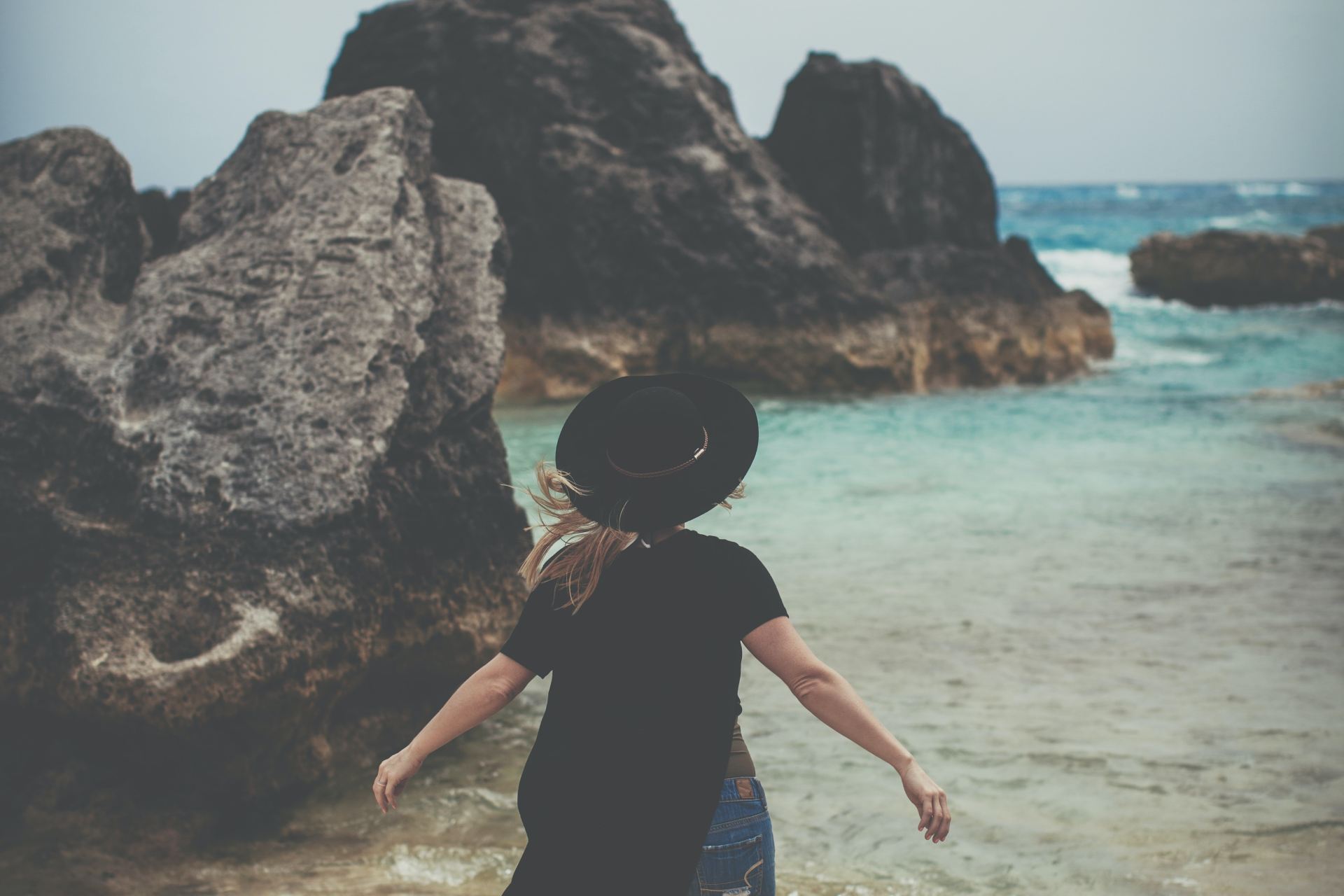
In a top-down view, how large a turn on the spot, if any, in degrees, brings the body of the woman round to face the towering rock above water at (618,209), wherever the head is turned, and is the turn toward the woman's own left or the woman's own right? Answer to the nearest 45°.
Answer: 0° — they already face it

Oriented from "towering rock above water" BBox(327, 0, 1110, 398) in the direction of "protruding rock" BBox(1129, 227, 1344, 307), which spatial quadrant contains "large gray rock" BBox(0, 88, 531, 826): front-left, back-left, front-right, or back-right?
back-right

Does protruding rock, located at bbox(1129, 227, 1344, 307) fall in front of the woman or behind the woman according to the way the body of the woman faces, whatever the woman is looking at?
in front

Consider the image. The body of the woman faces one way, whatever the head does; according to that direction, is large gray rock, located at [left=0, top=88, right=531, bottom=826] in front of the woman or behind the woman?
in front

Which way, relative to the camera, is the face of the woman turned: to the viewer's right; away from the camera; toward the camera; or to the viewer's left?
away from the camera

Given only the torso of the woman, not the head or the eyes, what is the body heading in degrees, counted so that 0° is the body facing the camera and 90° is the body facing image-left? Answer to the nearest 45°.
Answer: approximately 180°
